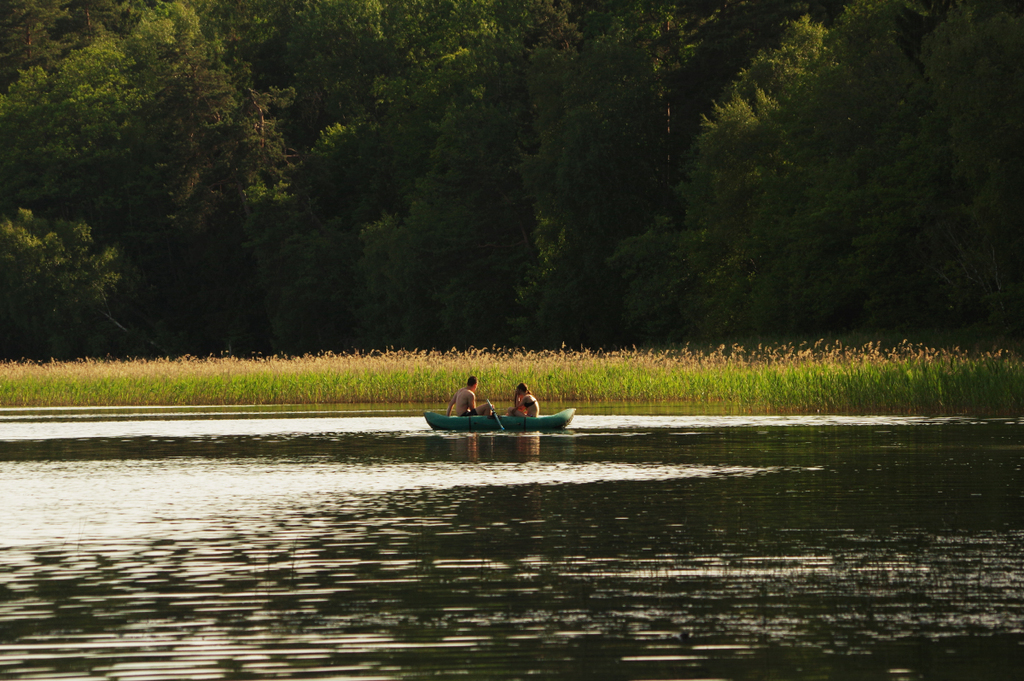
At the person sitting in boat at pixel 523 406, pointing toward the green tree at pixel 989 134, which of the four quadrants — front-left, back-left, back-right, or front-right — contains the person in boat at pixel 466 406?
back-left
